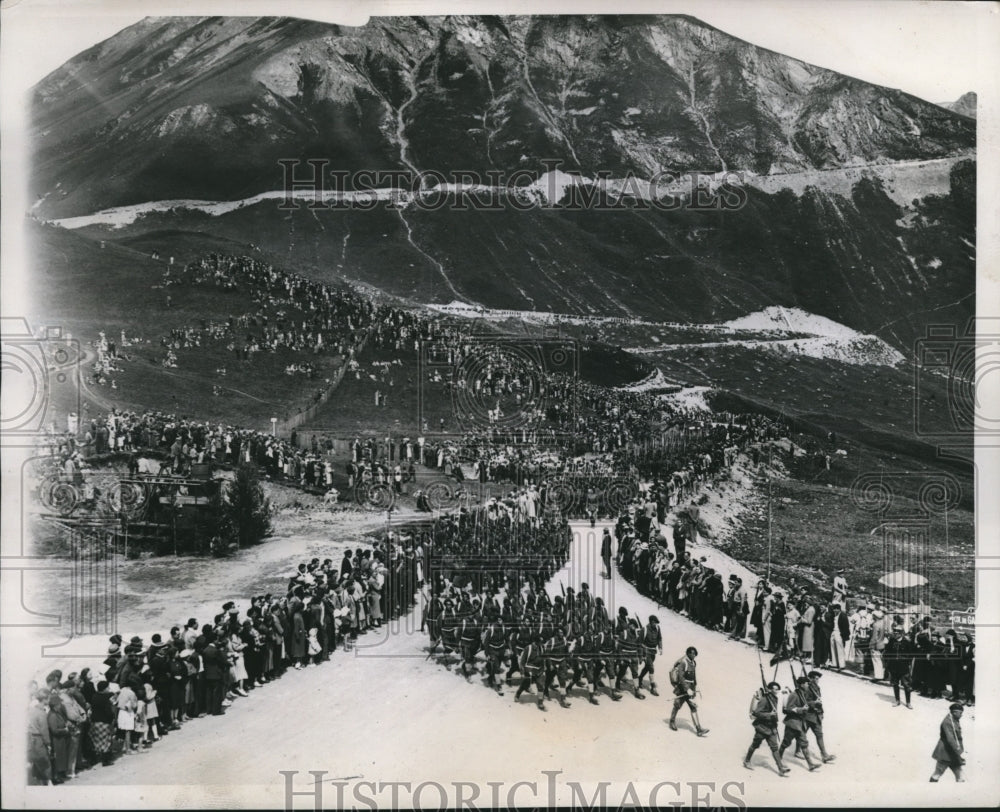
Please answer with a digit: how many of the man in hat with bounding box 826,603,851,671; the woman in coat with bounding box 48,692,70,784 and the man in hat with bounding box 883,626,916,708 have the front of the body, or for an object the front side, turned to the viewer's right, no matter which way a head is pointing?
1

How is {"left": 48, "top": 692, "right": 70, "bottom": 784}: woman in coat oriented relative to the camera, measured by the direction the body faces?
to the viewer's right

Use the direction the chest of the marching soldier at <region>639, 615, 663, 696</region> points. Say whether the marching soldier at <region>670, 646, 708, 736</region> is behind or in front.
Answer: in front

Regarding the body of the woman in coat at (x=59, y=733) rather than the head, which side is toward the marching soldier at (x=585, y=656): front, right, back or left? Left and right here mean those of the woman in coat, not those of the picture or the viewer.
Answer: front

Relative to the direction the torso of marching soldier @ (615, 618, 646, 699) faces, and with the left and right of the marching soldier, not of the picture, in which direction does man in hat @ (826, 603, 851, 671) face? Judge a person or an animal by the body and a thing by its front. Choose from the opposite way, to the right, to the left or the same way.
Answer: to the right

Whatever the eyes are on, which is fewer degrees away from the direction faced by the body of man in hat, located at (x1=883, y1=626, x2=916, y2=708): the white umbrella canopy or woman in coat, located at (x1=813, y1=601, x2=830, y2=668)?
the woman in coat

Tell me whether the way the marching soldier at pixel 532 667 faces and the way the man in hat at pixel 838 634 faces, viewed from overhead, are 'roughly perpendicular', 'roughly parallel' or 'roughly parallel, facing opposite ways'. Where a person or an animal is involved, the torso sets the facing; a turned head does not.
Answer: roughly perpendicular

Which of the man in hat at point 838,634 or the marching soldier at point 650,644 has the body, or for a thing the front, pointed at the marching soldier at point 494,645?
the man in hat
